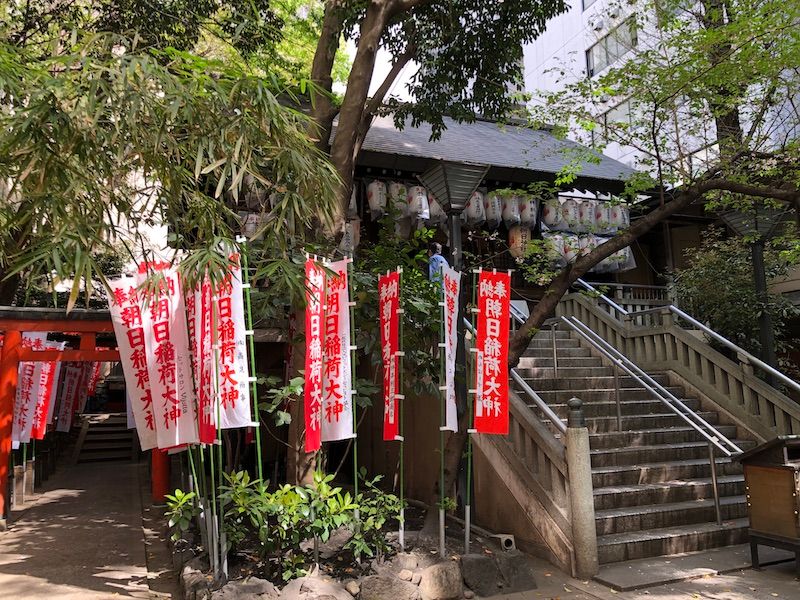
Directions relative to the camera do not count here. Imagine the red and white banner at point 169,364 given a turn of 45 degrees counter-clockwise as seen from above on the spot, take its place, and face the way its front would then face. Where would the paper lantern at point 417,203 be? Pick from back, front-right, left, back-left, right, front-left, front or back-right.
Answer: left

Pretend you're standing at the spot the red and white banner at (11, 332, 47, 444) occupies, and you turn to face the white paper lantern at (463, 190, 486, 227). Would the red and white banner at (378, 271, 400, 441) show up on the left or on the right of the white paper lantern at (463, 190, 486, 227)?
right

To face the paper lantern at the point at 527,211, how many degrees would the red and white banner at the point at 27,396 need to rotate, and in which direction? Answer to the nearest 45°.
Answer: approximately 90° to its left

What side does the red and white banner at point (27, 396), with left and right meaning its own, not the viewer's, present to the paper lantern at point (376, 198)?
left

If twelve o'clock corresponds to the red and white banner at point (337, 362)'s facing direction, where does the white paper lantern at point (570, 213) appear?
The white paper lantern is roughly at 7 o'clock from the red and white banner.

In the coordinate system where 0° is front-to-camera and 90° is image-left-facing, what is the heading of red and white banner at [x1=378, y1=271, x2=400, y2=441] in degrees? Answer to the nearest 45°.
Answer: approximately 0°

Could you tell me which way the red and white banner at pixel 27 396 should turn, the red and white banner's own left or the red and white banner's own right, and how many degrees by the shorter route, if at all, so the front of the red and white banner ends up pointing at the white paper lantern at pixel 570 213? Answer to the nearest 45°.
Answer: approximately 90° to the red and white banner's own left

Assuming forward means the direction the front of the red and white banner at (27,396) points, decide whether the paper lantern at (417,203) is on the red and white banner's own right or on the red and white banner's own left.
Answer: on the red and white banner's own left

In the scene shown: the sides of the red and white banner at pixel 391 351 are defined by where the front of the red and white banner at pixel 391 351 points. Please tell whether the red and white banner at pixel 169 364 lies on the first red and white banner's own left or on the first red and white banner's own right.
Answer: on the first red and white banner's own right

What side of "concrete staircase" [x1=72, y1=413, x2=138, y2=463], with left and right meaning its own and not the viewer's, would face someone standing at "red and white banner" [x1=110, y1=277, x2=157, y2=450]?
front
